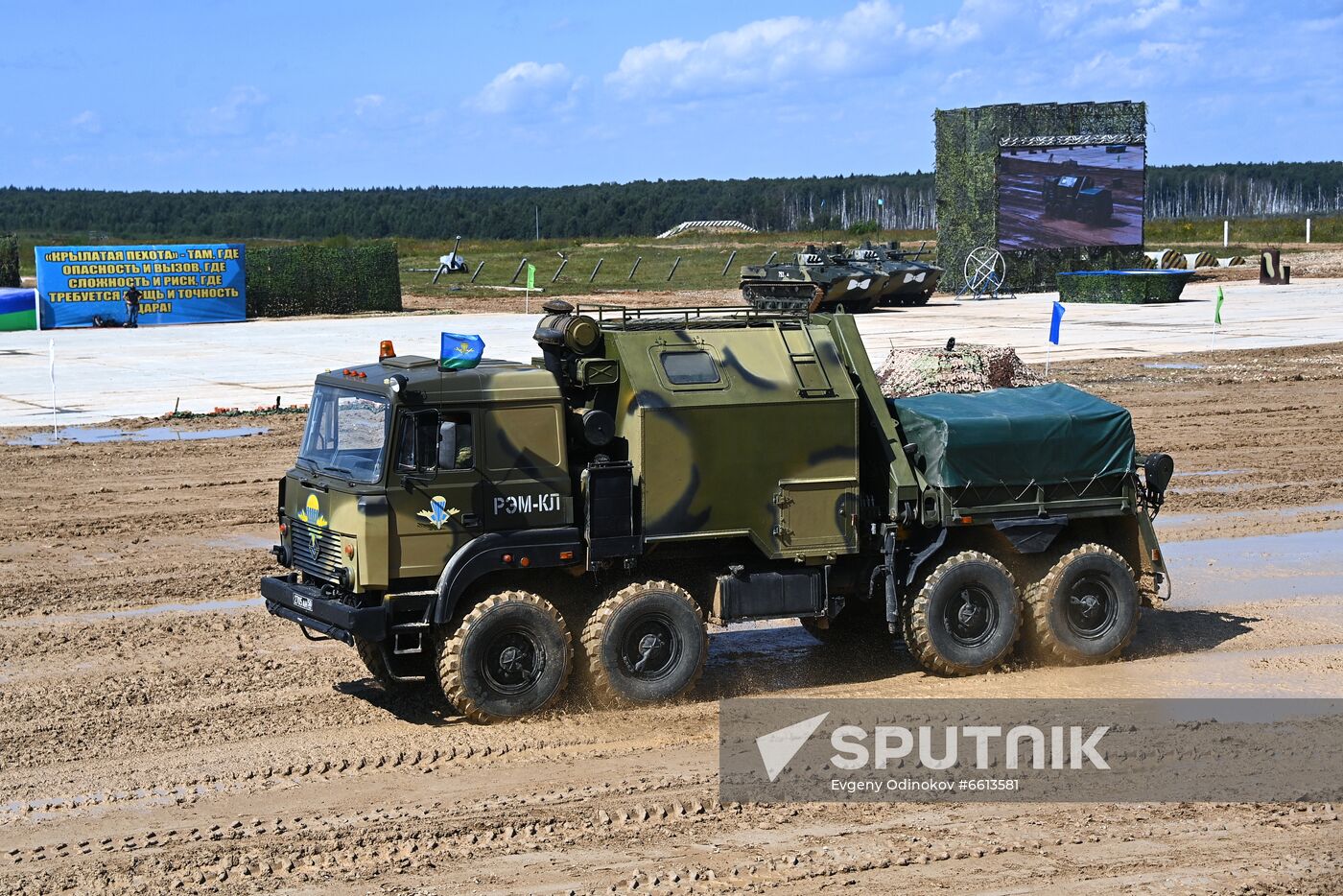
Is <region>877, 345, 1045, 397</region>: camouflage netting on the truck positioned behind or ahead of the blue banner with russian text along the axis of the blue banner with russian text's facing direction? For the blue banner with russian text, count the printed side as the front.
ahead

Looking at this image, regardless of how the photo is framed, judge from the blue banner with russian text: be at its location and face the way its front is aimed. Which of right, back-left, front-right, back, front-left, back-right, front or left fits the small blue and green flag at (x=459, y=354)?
front

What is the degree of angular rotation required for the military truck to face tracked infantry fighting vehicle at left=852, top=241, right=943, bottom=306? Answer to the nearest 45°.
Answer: approximately 135° to its right

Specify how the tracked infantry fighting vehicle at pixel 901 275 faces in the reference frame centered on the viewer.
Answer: facing the viewer and to the right of the viewer

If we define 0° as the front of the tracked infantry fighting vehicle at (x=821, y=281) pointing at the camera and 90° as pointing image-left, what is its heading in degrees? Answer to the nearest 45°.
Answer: approximately 315°

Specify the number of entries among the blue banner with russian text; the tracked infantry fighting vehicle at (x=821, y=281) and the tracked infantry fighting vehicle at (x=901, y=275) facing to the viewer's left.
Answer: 0

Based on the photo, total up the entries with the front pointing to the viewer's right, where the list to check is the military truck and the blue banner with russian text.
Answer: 0

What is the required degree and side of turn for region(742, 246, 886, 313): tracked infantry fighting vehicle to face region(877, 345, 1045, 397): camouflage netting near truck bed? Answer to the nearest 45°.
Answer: approximately 45° to its right

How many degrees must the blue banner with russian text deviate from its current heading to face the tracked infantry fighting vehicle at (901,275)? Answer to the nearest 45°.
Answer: approximately 90° to its left

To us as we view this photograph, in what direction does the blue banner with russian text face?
facing the viewer

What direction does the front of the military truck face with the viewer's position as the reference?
facing the viewer and to the left of the viewer

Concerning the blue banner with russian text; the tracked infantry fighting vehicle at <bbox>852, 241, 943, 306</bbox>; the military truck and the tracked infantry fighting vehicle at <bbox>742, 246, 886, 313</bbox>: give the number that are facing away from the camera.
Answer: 0

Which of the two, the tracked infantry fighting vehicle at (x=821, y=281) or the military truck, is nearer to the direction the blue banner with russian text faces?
the military truck
